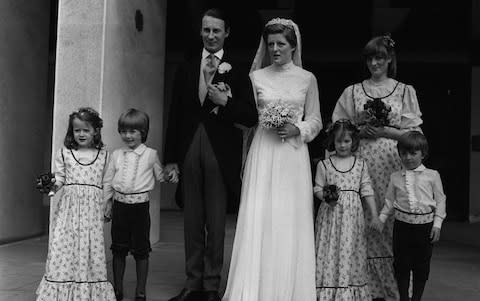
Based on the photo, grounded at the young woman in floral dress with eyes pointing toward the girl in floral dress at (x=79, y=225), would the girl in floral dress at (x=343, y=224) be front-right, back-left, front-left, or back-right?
front-left

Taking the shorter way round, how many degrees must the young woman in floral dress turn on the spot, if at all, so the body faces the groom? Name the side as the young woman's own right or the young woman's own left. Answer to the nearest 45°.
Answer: approximately 90° to the young woman's own right

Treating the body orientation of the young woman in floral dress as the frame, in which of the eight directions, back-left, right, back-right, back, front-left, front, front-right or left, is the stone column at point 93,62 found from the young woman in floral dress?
right

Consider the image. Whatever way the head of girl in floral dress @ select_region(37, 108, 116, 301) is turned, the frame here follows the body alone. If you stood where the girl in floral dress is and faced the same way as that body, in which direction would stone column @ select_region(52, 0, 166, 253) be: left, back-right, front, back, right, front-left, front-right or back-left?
back

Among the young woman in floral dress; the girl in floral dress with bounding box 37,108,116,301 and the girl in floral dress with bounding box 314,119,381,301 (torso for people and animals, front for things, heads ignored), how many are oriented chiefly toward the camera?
3

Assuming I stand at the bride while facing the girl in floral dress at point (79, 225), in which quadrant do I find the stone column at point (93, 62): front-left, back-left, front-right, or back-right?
front-right

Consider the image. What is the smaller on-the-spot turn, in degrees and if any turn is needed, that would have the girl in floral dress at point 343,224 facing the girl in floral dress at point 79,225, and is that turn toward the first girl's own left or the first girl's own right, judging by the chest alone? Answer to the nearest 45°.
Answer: approximately 90° to the first girl's own right

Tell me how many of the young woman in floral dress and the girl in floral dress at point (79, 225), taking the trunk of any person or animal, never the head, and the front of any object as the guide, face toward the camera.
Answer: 2

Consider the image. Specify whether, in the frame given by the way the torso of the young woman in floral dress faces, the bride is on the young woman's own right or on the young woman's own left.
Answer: on the young woman's own right

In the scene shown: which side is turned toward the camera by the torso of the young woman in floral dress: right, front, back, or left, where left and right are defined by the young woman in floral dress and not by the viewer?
front

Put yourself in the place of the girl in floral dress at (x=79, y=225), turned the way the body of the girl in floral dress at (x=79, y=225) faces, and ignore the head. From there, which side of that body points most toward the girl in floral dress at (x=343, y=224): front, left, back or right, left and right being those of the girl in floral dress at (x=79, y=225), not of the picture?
left

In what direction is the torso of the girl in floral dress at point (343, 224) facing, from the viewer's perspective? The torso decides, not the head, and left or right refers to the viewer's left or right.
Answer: facing the viewer
